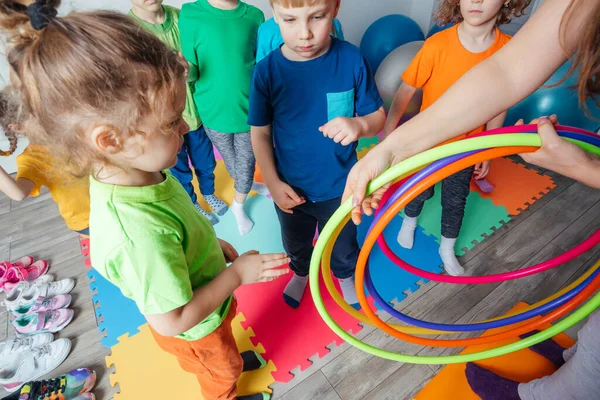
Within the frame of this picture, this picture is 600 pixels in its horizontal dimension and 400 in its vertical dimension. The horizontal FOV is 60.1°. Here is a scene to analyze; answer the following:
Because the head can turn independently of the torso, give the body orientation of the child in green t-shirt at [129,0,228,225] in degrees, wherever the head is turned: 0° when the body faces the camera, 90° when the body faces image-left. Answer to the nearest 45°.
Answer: approximately 315°

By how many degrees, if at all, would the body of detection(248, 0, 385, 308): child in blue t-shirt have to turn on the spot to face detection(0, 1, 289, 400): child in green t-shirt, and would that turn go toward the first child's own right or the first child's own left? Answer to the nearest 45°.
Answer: approximately 45° to the first child's own right

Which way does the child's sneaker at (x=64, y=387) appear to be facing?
to the viewer's right

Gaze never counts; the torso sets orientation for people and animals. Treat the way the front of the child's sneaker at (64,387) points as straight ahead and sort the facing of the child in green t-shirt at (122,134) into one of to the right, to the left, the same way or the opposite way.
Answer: the same way

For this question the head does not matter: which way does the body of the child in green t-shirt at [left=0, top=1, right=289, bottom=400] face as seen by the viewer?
to the viewer's right

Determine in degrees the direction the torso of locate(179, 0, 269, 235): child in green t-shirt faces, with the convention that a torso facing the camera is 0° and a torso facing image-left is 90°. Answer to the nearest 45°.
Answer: approximately 0°
